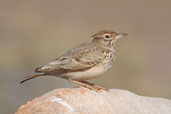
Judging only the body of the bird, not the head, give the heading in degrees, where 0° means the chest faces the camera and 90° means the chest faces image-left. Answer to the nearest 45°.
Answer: approximately 270°
